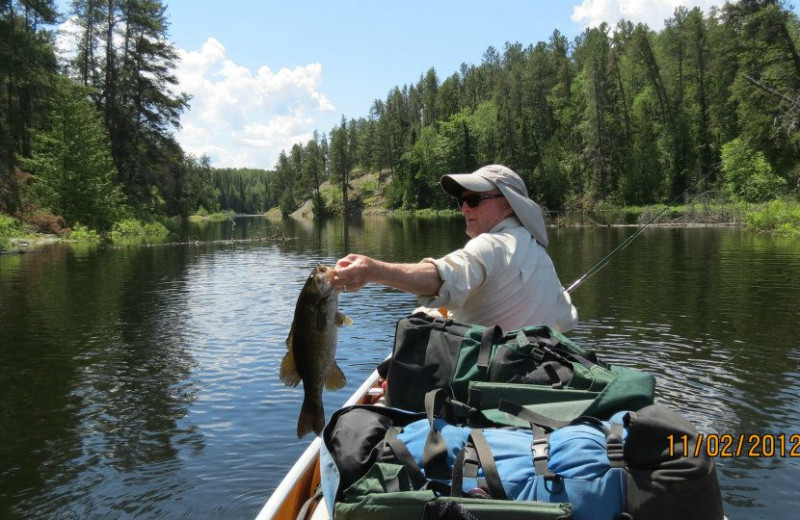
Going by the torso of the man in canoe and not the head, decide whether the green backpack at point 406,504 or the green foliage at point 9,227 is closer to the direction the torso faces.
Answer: the green foliage

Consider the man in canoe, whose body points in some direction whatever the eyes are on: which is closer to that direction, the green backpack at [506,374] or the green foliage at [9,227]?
the green foliage

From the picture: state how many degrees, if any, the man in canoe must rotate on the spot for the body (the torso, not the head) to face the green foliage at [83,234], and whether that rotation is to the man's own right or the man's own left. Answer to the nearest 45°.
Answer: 0° — they already face it

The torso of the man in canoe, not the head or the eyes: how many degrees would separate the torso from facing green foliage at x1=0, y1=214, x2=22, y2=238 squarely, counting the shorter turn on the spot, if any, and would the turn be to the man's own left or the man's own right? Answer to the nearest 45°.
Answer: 0° — they already face it

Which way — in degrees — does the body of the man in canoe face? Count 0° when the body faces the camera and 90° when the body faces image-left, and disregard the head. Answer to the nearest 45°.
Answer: approximately 135°

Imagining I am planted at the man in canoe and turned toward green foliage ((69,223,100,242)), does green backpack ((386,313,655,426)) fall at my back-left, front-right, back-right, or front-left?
back-left

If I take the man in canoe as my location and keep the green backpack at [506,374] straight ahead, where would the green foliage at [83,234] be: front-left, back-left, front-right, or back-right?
back-right
